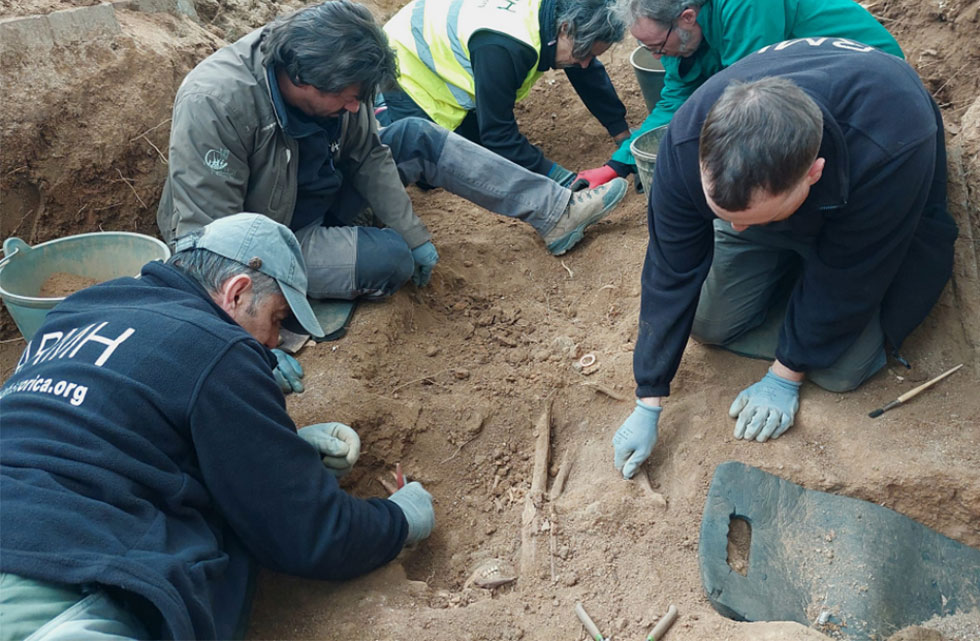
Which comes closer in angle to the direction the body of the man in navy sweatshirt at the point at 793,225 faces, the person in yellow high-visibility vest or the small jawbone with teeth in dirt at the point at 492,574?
the small jawbone with teeth in dirt

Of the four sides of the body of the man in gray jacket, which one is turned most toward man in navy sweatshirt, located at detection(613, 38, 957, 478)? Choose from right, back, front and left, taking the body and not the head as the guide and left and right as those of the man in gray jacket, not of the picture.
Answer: front

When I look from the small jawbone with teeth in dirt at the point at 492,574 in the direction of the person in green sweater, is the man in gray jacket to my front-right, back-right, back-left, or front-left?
front-left

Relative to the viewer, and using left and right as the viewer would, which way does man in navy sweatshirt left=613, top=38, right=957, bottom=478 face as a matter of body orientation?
facing the viewer and to the left of the viewer

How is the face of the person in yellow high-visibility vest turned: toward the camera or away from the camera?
toward the camera

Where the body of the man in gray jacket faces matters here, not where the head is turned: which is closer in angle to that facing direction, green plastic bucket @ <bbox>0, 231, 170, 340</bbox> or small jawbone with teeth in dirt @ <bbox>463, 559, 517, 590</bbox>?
the small jawbone with teeth in dirt

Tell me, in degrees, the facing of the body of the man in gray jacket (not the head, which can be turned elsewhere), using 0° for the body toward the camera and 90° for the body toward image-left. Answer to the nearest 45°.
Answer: approximately 315°

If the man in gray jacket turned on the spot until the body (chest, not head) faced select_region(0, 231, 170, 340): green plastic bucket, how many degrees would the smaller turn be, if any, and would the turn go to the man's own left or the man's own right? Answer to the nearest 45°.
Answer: approximately 135° to the man's own right

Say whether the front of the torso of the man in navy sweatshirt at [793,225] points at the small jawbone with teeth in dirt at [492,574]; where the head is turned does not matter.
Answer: yes

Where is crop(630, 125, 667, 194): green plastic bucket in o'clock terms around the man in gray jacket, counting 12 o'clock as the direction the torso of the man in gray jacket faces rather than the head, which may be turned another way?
The green plastic bucket is roughly at 10 o'clock from the man in gray jacket.

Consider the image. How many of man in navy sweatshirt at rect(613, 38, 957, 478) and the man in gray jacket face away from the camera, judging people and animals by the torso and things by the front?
0

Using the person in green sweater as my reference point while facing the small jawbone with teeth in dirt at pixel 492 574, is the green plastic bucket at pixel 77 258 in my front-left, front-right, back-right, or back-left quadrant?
front-right

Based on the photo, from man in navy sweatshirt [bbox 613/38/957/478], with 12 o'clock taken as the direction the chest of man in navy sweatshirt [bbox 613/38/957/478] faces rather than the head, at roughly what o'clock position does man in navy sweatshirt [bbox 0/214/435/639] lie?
man in navy sweatshirt [bbox 0/214/435/639] is roughly at 12 o'clock from man in navy sweatshirt [bbox 613/38/957/478].

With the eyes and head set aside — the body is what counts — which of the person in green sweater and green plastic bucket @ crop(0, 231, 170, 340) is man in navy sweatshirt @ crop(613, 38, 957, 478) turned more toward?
the green plastic bucket
